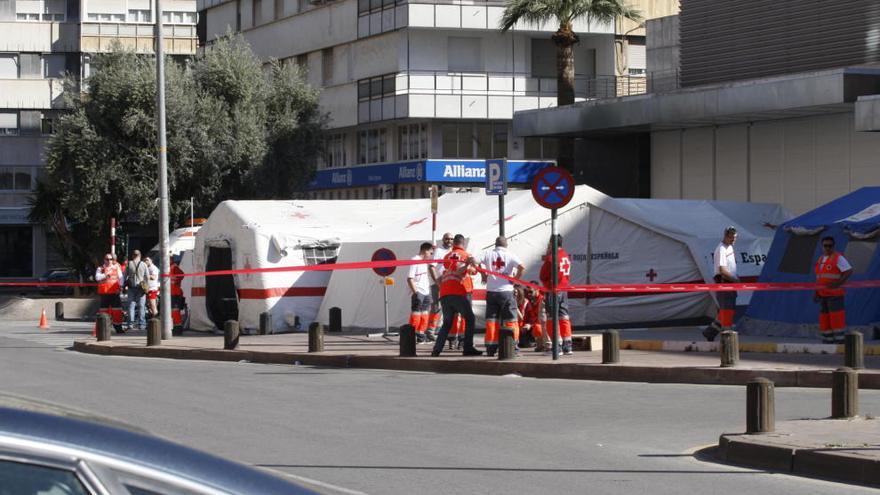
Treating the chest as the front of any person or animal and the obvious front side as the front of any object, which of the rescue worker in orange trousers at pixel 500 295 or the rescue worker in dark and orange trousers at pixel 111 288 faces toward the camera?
the rescue worker in dark and orange trousers at pixel 111 288

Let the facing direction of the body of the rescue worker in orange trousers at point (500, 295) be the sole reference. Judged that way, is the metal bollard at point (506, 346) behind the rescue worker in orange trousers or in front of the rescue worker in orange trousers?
behind

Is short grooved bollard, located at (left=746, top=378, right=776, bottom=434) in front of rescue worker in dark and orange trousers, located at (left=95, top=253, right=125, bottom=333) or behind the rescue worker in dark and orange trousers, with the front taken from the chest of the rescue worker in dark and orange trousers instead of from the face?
in front

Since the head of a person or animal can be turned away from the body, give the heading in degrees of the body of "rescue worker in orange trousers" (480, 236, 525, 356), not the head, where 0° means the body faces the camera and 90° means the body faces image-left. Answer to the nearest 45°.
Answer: approximately 180°

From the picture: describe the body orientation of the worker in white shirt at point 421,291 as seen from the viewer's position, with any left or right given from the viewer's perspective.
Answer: facing the viewer and to the right of the viewer

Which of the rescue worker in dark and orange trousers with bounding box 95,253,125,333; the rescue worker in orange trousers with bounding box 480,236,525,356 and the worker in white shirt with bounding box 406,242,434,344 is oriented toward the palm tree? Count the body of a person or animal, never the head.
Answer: the rescue worker in orange trousers with bounding box 480,236,525,356

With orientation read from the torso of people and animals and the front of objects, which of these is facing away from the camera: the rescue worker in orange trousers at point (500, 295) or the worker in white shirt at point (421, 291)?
the rescue worker in orange trousers

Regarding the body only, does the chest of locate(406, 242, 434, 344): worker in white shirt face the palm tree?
no

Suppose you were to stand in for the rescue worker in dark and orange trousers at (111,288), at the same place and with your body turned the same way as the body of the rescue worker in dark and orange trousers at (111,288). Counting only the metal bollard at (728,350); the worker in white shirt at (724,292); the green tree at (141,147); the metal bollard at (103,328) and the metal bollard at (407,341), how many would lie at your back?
1

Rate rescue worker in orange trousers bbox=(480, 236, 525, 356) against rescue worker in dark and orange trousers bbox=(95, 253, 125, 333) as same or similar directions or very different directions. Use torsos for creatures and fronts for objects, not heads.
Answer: very different directions

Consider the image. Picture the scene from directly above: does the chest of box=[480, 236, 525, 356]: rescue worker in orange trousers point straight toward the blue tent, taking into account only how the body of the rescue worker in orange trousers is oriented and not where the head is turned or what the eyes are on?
no

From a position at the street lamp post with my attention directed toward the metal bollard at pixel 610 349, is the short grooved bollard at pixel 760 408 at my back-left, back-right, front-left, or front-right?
front-right

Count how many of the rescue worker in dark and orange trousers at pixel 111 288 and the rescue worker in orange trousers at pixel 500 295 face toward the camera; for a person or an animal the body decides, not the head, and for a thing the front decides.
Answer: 1

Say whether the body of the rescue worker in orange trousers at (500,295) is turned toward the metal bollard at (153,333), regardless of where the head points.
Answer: no

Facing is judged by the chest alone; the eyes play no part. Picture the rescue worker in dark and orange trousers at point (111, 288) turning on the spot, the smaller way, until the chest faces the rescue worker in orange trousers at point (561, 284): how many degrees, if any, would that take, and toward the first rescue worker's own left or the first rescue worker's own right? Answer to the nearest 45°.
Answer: approximately 45° to the first rescue worker's own left

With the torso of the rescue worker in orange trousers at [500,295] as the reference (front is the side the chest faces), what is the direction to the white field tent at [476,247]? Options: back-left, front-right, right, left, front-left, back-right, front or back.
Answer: front

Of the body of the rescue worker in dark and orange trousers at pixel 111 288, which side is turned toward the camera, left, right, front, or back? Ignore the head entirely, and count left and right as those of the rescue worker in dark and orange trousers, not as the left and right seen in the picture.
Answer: front
